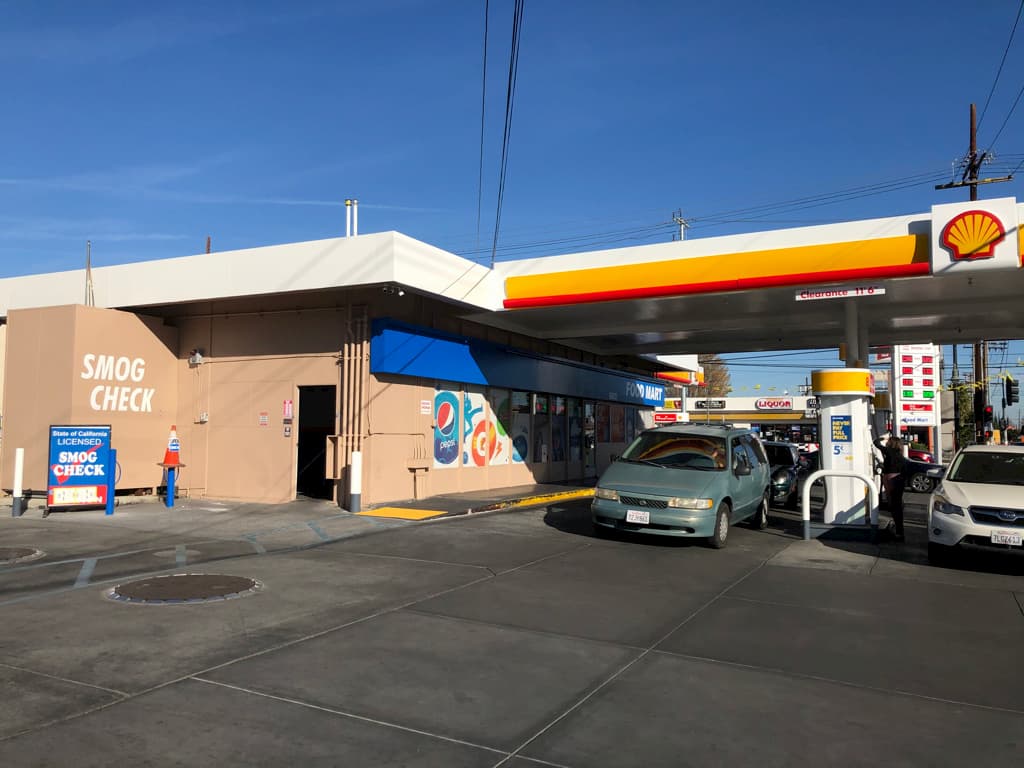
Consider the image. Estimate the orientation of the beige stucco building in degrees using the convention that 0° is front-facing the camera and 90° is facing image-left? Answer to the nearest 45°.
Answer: approximately 315°

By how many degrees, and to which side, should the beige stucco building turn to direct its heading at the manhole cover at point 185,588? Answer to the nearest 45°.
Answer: approximately 45° to its right

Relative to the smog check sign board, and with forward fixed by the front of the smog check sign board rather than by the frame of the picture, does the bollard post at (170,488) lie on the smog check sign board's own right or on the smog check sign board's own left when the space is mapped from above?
on the smog check sign board's own left

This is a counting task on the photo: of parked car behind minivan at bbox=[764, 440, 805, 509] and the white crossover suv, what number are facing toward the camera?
2

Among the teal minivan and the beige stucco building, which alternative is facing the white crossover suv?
the beige stucco building

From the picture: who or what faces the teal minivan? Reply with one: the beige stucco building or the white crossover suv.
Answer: the beige stucco building

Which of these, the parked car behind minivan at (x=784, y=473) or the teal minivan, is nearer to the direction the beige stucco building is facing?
the teal minivan

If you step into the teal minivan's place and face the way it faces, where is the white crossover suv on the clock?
The white crossover suv is roughly at 8 o'clock from the teal minivan.
